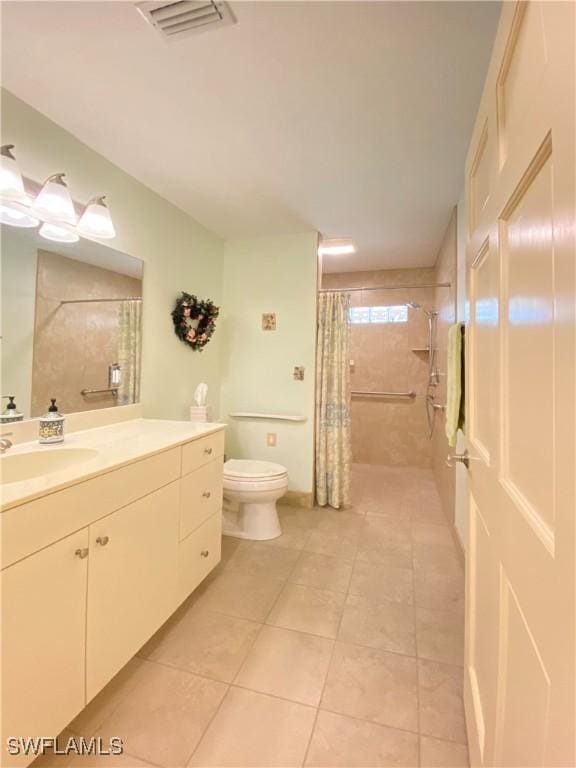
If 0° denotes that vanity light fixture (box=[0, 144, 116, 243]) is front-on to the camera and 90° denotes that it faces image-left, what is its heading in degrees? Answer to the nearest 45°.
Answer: approximately 315°

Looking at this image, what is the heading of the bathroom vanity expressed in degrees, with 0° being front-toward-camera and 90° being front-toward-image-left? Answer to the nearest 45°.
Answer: approximately 315°

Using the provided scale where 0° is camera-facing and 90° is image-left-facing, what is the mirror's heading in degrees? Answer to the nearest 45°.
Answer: approximately 315°

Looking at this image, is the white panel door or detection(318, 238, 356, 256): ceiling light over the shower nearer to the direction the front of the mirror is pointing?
the white panel door

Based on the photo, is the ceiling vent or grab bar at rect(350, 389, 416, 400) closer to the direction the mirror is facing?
the ceiling vent
